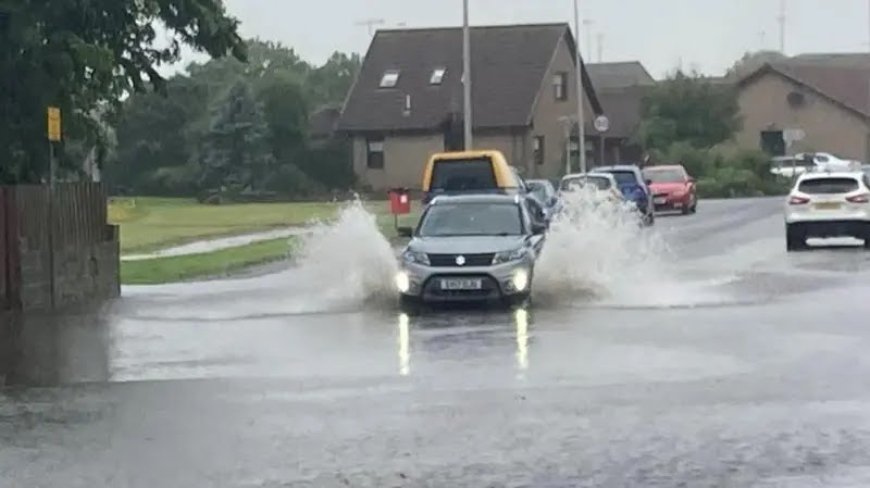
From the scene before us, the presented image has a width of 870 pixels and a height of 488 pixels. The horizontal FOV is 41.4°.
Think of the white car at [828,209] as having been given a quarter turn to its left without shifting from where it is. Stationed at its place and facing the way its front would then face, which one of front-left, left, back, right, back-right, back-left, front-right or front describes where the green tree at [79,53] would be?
front-left

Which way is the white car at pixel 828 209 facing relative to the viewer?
away from the camera

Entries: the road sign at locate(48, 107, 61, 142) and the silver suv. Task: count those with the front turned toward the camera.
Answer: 2

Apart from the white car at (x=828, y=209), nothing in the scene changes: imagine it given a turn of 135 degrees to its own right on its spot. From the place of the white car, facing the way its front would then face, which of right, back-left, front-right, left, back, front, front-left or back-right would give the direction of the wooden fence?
right

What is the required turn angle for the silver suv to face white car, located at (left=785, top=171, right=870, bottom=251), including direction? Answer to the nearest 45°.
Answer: approximately 135° to its left

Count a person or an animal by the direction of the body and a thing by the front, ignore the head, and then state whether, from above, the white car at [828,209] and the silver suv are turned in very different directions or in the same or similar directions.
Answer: very different directions

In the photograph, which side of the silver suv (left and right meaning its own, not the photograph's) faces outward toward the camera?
front

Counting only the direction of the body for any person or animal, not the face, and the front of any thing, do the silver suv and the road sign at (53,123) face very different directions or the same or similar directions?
same or similar directions

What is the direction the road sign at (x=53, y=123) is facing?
toward the camera

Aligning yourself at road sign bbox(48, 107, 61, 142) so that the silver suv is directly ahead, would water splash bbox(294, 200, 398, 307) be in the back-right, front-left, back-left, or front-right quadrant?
front-left

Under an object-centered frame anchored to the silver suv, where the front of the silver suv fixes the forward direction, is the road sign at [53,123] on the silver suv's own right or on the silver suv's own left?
on the silver suv's own right
